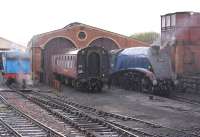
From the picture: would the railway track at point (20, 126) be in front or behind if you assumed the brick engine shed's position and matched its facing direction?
in front

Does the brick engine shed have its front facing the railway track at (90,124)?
yes

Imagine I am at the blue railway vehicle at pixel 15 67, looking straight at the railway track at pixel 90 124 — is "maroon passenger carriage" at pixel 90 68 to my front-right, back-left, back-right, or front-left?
front-left

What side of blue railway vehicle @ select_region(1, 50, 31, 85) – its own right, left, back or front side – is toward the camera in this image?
front

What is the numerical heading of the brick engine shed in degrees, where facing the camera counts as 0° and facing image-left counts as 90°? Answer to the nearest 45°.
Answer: approximately 0°

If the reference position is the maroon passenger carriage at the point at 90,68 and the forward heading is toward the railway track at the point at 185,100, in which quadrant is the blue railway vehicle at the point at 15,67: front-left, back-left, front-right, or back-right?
back-right

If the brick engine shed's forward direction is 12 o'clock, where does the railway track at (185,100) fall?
The railway track is roughly at 11 o'clock from the brick engine shed.

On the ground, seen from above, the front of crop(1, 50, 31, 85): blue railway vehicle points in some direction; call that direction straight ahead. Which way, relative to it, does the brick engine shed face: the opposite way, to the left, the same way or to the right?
the same way

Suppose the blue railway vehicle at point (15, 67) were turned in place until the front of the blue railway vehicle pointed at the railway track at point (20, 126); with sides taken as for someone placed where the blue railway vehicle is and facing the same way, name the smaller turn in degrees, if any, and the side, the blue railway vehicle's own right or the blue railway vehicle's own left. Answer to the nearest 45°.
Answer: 0° — it already faces it

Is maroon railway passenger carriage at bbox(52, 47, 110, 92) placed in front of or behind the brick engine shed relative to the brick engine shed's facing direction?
in front

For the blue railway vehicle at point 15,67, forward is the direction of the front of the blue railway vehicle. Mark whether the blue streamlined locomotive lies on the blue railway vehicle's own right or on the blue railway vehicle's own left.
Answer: on the blue railway vehicle's own left

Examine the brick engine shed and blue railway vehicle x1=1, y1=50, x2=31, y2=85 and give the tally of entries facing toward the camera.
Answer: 2
